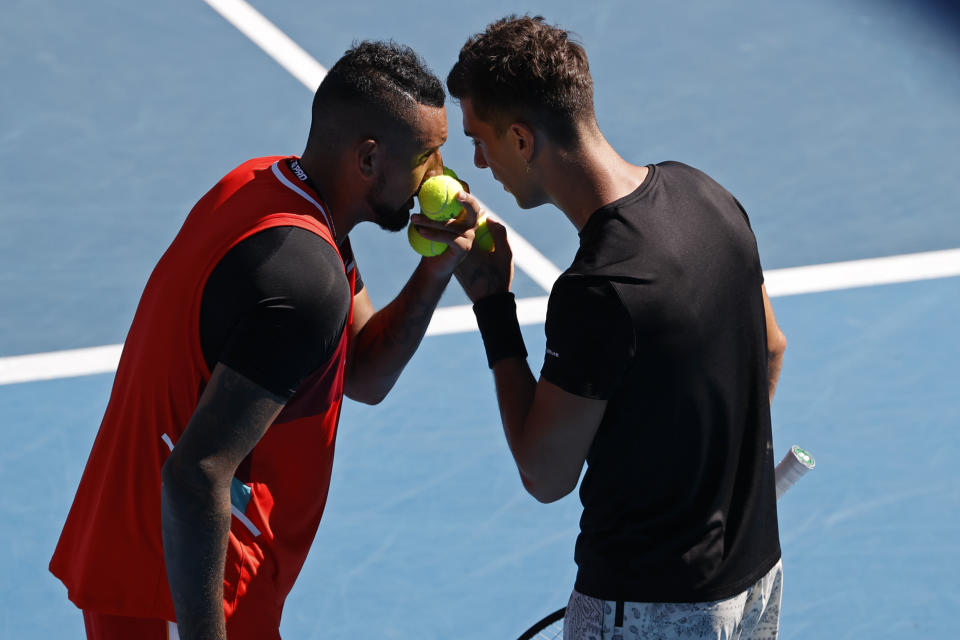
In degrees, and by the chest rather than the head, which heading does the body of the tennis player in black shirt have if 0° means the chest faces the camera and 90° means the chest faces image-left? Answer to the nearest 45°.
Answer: approximately 135°
